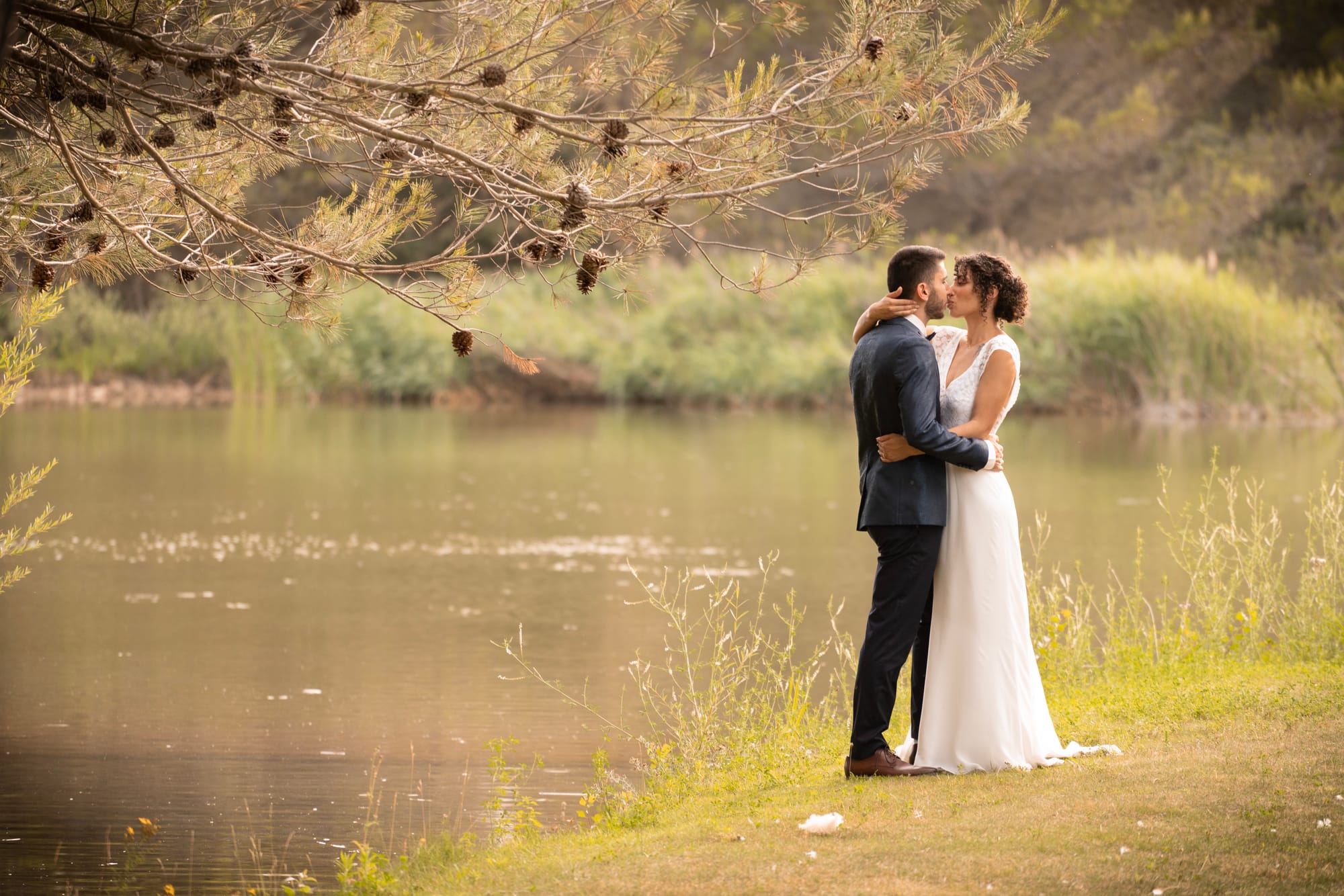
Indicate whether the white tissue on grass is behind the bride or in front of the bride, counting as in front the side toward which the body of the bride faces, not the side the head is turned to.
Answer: in front

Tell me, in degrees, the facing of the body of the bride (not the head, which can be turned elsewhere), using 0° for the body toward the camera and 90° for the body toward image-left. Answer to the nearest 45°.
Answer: approximately 45°

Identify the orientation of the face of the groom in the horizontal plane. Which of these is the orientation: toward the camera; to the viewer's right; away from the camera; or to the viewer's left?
to the viewer's right

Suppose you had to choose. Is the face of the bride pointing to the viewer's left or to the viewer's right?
to the viewer's left
